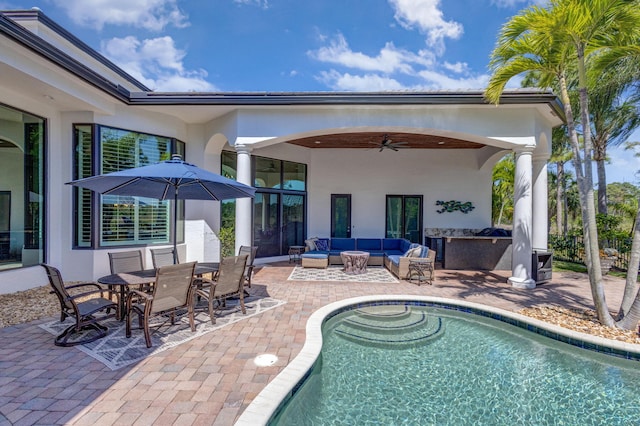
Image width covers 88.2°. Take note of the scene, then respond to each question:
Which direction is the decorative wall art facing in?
toward the camera

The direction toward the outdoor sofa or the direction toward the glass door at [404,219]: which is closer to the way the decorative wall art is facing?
the outdoor sofa

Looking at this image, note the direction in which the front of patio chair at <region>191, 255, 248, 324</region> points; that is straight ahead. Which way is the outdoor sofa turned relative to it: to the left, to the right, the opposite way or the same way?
to the left

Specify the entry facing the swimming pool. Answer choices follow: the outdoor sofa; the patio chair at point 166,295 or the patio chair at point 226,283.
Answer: the outdoor sofa

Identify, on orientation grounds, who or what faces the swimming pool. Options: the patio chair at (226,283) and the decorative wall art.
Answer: the decorative wall art

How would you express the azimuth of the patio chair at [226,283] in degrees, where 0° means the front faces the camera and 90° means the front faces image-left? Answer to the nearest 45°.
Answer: approximately 135°

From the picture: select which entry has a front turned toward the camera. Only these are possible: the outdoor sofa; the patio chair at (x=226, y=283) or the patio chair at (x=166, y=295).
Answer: the outdoor sofa

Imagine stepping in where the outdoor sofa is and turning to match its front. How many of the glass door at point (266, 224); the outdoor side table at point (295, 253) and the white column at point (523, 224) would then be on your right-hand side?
2

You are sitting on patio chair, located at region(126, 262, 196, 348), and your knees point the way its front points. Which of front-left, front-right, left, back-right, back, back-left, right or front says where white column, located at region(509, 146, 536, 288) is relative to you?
back-right

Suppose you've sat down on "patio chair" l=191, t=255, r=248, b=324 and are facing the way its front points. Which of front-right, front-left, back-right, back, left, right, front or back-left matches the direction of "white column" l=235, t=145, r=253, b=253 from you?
front-right

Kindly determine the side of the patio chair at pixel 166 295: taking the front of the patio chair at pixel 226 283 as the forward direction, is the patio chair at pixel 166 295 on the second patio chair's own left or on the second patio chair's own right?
on the second patio chair's own left

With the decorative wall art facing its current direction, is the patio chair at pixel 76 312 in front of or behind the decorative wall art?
in front

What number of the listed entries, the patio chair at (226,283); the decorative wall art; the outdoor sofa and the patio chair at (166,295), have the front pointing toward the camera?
2

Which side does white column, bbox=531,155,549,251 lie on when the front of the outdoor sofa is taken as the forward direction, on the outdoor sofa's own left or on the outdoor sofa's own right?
on the outdoor sofa's own left

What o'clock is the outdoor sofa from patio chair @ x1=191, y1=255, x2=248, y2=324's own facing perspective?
The outdoor sofa is roughly at 3 o'clock from the patio chair.

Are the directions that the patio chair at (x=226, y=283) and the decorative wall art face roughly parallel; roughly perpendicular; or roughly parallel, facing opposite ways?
roughly perpendicular

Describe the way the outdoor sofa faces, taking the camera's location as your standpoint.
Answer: facing the viewer

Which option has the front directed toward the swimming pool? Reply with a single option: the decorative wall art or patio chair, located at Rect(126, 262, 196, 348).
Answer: the decorative wall art

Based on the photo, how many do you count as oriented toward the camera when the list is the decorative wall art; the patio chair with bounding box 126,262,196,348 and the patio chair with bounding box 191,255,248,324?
1

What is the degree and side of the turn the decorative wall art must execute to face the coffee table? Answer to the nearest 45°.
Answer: approximately 45° to its right
